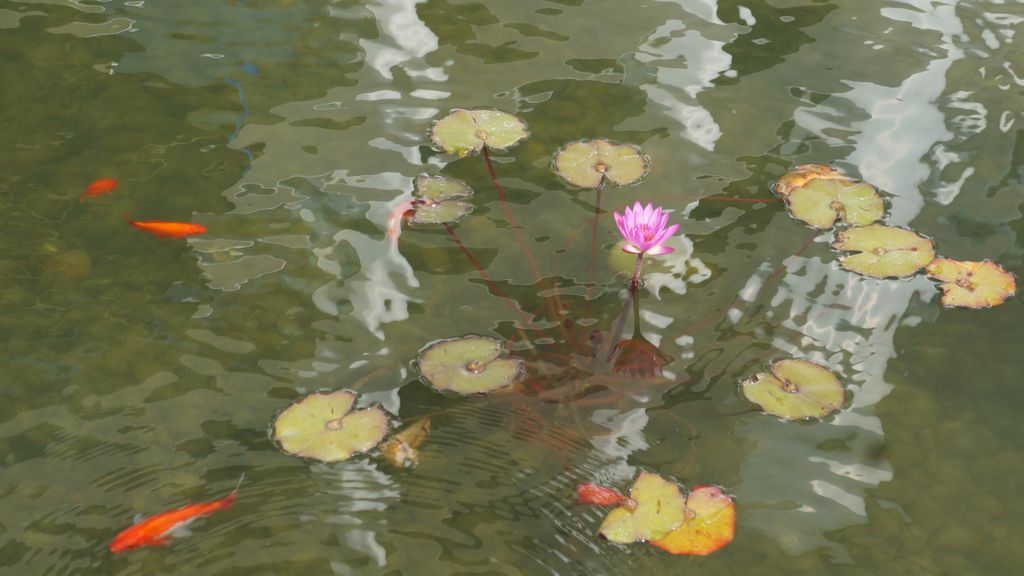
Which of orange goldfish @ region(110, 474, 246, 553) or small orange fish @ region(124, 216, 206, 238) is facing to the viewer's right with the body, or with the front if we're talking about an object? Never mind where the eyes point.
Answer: the small orange fish

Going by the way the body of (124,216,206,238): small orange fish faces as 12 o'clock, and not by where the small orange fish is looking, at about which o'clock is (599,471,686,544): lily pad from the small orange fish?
The lily pad is roughly at 2 o'clock from the small orange fish.

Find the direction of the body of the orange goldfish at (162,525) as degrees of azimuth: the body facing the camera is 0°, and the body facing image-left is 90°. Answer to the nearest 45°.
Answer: approximately 45°

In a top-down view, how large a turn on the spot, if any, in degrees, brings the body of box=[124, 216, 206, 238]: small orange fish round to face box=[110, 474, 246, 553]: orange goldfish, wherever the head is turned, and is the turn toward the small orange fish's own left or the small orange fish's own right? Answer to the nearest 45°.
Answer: approximately 90° to the small orange fish's own right

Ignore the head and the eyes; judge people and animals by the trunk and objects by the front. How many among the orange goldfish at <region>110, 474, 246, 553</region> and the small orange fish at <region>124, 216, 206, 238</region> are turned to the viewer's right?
1

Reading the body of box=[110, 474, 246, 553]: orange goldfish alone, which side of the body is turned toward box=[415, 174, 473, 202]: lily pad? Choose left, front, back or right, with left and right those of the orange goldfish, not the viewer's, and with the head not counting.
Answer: back

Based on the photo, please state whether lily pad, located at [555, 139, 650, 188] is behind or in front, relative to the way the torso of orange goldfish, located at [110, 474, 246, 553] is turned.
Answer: behind

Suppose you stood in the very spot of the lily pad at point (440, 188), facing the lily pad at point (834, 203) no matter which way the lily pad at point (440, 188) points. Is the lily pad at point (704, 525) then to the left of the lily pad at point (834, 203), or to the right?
right

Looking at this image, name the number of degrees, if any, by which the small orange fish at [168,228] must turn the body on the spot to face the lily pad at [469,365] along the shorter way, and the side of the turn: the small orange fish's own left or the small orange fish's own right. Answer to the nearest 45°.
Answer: approximately 45° to the small orange fish's own right

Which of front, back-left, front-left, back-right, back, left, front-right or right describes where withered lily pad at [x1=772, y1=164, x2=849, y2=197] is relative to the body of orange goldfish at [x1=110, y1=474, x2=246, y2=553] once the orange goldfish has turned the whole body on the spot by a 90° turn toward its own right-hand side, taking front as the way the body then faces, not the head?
back-right

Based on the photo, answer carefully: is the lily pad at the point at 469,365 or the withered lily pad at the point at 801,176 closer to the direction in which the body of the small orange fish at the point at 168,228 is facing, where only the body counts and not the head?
the withered lily pad

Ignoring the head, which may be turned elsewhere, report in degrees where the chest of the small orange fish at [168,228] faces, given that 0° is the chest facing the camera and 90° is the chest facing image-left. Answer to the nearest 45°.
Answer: approximately 270°

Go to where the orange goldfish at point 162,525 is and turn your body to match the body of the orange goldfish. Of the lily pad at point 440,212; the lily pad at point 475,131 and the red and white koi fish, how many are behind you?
3
